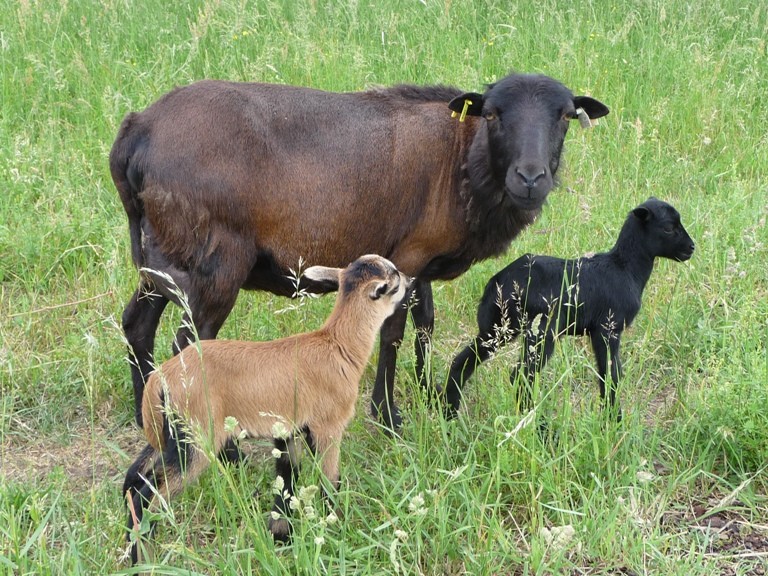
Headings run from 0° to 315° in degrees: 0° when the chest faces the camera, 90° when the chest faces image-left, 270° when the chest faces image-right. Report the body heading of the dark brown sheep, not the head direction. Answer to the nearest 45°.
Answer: approximately 270°

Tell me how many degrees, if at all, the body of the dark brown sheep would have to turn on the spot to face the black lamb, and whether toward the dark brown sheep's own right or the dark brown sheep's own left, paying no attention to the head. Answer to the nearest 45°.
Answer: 0° — it already faces it

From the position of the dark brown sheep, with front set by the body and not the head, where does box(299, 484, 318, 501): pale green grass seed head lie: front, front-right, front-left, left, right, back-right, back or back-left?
right

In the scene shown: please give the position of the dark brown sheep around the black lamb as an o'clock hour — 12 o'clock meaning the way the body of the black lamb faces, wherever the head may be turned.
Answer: The dark brown sheep is roughly at 6 o'clock from the black lamb.

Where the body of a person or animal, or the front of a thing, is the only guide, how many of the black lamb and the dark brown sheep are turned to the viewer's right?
2

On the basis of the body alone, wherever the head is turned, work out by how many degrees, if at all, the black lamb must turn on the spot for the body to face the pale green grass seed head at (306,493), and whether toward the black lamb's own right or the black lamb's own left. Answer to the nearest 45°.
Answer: approximately 90° to the black lamb's own right

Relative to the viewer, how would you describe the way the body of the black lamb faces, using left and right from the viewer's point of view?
facing to the right of the viewer

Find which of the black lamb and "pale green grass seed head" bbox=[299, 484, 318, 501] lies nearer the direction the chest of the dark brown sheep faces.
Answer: the black lamb
